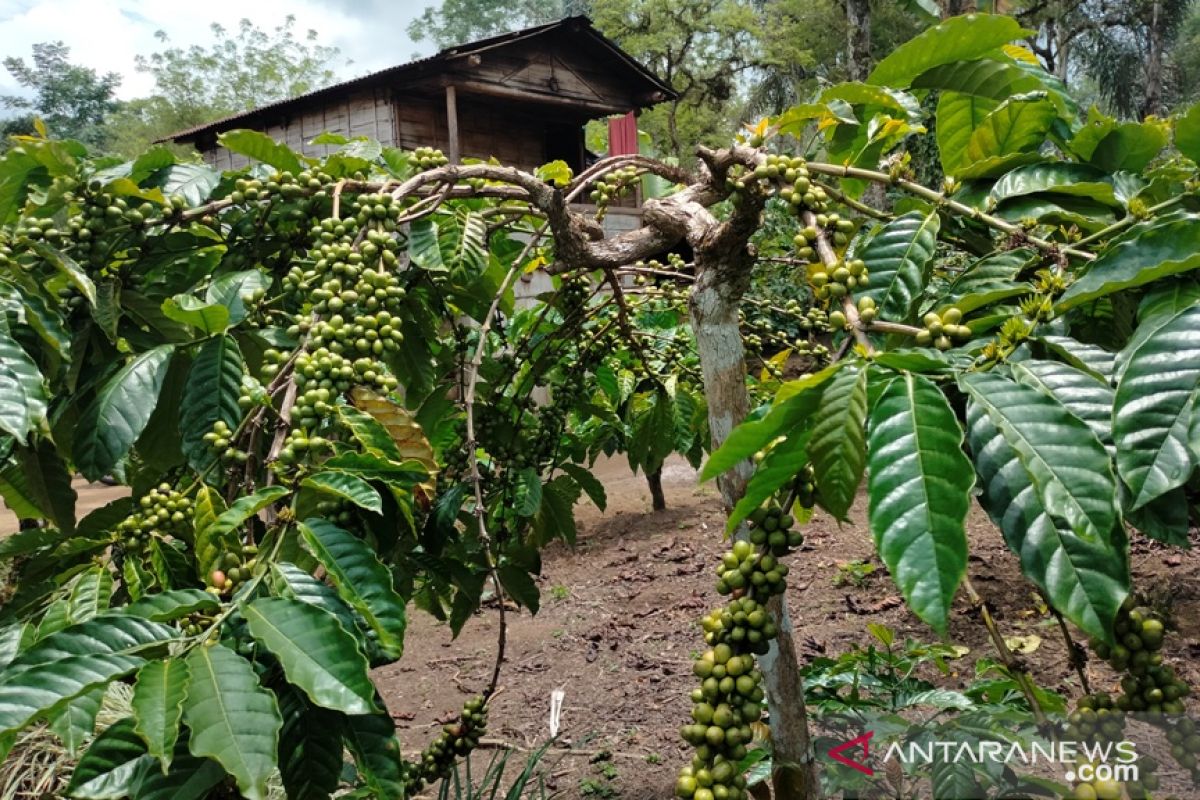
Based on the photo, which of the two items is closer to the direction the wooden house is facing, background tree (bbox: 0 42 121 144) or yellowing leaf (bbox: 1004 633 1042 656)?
the yellowing leaf

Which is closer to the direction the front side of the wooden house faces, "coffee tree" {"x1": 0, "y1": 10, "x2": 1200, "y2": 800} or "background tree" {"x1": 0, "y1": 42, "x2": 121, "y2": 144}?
the coffee tree

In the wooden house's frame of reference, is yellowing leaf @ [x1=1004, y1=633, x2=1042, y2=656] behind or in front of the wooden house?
in front

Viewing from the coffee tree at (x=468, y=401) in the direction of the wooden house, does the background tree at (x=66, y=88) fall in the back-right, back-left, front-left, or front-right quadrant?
front-left

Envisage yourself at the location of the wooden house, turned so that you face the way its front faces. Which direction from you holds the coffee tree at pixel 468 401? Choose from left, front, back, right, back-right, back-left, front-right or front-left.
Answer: front-right

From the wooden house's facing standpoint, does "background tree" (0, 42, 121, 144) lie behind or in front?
behind

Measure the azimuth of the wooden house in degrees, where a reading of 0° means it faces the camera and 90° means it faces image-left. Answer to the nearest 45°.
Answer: approximately 315°
